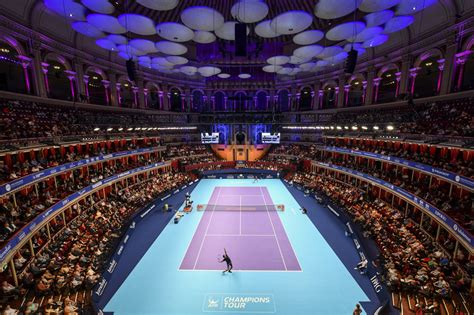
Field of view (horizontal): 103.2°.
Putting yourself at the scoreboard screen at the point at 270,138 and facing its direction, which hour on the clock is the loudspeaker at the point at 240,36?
The loudspeaker is roughly at 12 o'clock from the scoreboard screen.

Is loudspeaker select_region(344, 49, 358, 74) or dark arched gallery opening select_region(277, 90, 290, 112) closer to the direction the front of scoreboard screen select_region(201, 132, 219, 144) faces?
the loudspeaker

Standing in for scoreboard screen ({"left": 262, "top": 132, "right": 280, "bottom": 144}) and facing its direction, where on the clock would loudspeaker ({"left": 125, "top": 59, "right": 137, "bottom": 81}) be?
The loudspeaker is roughly at 1 o'clock from the scoreboard screen.

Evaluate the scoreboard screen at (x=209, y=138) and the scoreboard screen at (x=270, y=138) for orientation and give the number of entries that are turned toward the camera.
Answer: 2

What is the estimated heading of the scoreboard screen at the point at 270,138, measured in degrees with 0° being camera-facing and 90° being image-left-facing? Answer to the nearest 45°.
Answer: approximately 0°

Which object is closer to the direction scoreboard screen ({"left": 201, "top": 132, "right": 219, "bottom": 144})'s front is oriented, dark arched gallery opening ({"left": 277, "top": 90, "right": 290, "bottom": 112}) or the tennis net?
the tennis net

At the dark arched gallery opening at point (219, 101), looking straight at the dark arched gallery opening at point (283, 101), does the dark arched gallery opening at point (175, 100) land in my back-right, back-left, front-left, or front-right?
back-right

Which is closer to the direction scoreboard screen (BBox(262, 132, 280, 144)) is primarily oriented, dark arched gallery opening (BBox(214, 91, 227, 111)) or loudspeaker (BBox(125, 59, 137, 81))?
the loudspeaker
